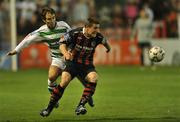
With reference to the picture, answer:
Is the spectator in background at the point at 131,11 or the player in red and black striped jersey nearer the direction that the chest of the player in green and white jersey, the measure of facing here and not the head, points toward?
the player in red and black striped jersey

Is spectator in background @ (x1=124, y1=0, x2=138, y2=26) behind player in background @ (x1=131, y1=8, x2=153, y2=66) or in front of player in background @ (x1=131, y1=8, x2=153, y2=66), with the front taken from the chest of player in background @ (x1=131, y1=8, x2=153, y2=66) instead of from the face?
behind

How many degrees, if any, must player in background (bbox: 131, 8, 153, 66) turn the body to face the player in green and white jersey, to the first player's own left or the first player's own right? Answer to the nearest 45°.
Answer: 0° — they already face them

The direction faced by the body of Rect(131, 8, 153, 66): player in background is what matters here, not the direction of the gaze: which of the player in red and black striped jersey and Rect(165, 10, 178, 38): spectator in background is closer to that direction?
the player in red and black striped jersey

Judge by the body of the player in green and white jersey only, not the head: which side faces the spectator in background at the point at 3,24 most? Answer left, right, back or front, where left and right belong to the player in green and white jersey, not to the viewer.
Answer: back

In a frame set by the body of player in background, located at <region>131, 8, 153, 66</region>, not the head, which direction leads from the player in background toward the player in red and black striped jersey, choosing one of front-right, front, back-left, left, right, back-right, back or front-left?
front

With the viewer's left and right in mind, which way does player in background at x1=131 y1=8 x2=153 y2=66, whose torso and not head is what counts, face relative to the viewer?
facing the viewer

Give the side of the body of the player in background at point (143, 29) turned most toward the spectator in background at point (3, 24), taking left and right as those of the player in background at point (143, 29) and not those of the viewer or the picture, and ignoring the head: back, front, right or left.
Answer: right
